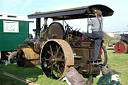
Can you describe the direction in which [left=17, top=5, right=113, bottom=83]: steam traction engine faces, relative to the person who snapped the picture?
facing away from the viewer and to the left of the viewer
